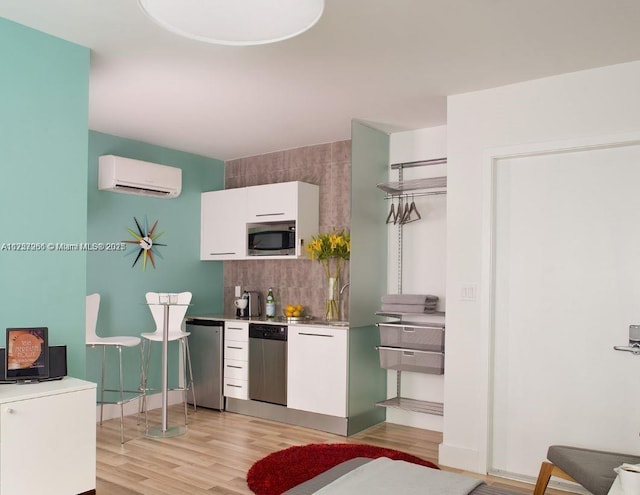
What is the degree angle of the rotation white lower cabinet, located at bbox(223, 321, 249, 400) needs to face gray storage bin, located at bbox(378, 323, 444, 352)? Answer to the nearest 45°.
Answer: approximately 90° to its left

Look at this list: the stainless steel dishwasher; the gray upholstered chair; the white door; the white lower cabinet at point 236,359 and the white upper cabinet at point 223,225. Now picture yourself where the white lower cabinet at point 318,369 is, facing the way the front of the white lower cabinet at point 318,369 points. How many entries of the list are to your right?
3

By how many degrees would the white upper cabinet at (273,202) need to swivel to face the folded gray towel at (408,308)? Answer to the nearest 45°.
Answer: approximately 90° to its left
